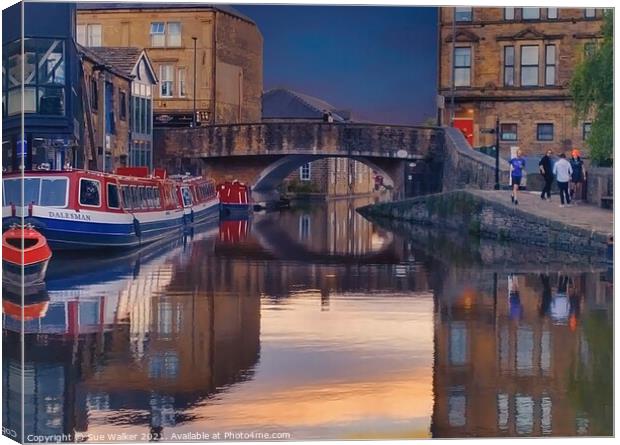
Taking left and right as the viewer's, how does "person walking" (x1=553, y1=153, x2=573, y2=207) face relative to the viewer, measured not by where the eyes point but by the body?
facing away from the viewer

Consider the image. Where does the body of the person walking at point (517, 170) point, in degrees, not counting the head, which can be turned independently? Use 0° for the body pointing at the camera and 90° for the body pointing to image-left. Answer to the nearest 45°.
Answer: approximately 0°

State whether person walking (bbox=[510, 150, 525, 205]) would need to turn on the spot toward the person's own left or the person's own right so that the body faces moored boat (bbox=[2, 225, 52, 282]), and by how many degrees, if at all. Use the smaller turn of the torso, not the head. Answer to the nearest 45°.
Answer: approximately 45° to the person's own right

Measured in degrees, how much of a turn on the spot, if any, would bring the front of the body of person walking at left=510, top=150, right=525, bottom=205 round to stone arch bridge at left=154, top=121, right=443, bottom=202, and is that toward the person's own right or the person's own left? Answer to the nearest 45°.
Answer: approximately 90° to the person's own right
